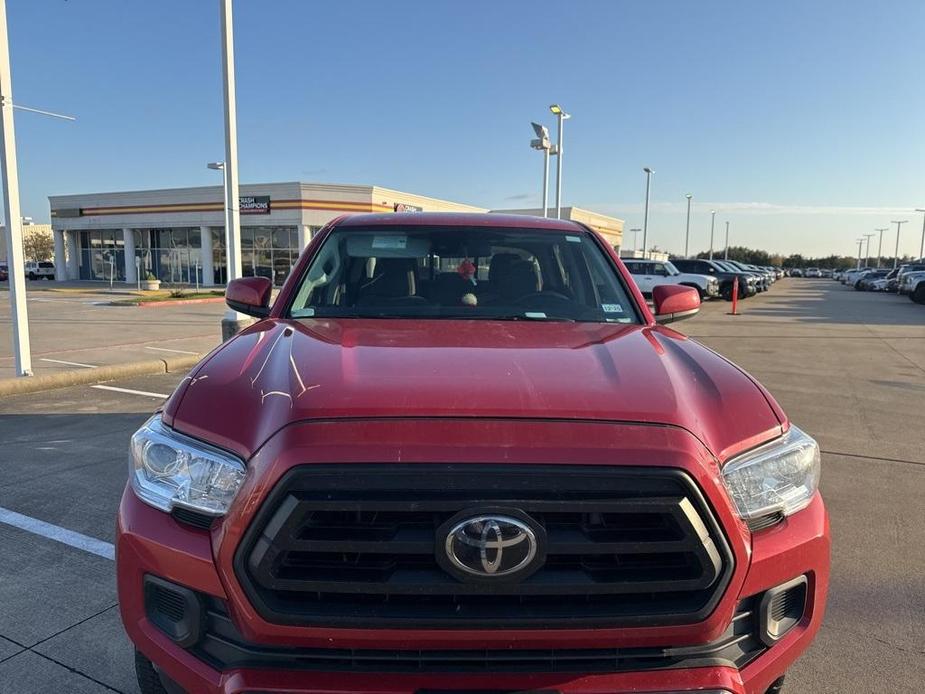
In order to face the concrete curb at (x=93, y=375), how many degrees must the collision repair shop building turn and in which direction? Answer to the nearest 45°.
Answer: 0° — it already faces it

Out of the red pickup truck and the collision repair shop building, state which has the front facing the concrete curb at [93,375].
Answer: the collision repair shop building

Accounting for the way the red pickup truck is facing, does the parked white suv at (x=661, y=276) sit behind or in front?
behind

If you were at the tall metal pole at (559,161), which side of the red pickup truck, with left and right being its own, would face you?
back

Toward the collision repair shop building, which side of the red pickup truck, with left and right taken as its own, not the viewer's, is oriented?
back

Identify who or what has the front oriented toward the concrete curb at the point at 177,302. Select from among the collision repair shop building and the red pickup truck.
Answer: the collision repair shop building

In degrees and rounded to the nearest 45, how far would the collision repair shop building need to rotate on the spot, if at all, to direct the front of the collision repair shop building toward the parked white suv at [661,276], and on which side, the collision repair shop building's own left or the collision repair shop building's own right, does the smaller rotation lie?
approximately 45° to the collision repair shop building's own left

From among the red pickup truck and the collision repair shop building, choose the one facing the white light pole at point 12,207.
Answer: the collision repair shop building

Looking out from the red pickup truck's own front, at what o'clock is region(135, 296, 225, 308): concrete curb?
The concrete curb is roughly at 5 o'clock from the red pickup truck.

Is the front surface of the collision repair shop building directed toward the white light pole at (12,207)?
yes

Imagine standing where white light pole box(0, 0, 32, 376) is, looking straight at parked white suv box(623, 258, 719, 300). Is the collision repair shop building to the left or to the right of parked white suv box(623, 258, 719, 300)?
left

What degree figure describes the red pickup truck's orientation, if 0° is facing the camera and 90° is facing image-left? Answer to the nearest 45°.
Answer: approximately 0°

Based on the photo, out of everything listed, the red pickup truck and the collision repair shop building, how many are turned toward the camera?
2
